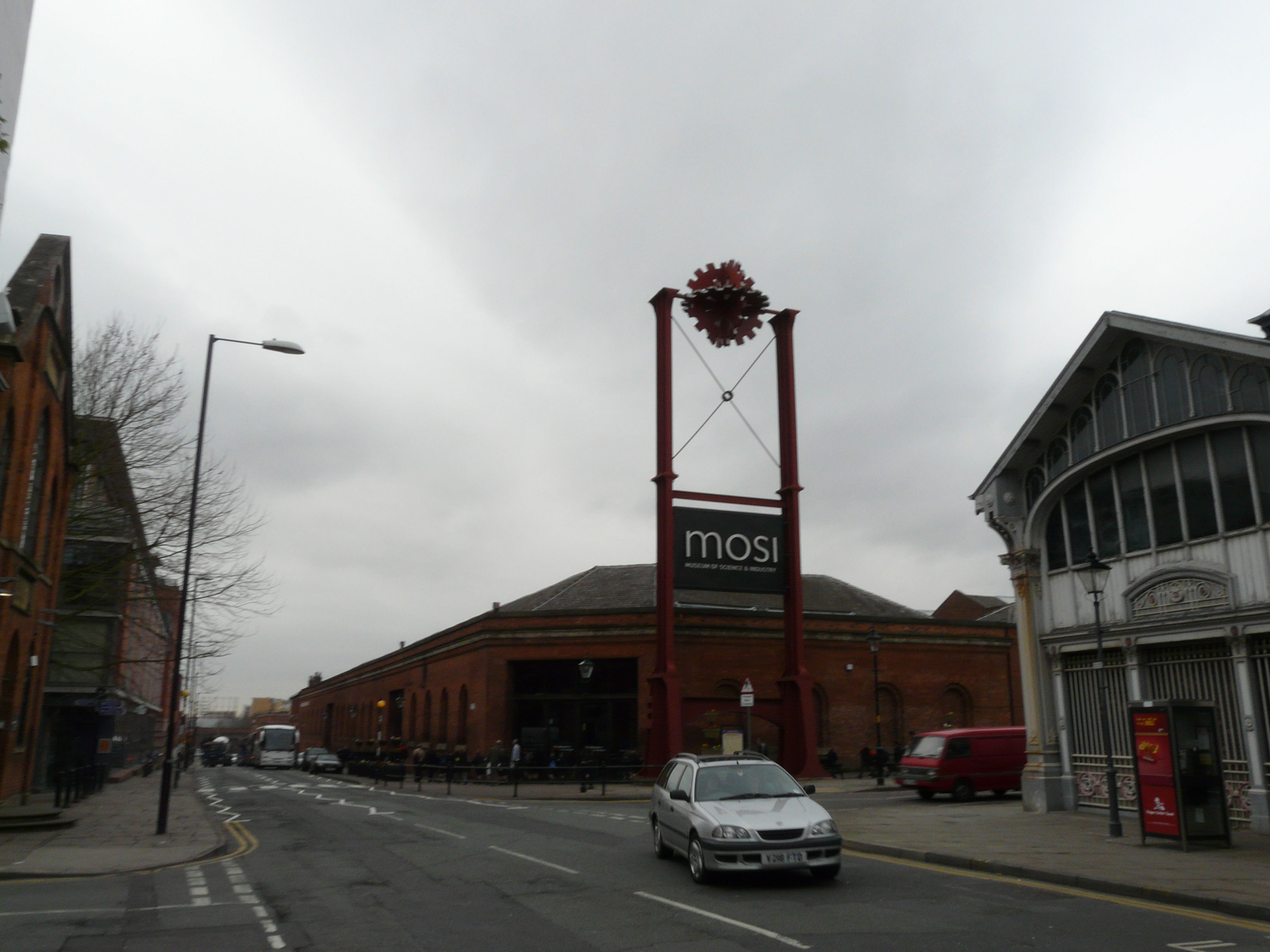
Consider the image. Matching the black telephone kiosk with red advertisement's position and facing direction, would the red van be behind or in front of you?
behind

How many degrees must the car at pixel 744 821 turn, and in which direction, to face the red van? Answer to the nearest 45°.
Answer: approximately 135° to its left

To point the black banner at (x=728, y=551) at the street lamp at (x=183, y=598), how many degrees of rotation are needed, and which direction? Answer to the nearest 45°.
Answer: approximately 45° to its right

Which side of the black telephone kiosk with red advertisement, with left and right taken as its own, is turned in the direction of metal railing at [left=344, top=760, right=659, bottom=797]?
back

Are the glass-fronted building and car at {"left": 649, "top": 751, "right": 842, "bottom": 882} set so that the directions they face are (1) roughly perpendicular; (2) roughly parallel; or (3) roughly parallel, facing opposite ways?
roughly perpendicular

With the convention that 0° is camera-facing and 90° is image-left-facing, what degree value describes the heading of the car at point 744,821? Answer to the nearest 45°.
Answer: approximately 315°

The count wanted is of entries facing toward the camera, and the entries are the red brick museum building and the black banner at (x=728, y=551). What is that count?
2
